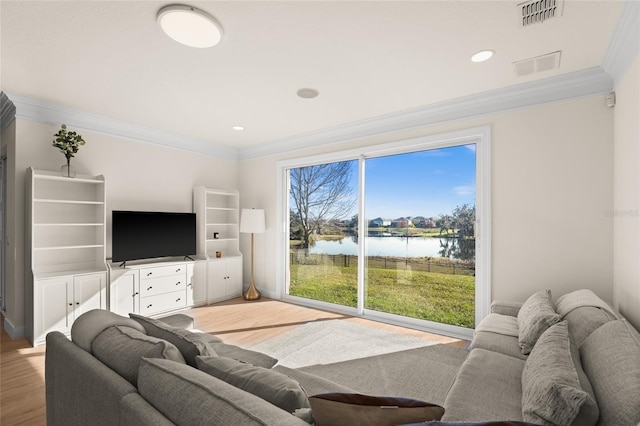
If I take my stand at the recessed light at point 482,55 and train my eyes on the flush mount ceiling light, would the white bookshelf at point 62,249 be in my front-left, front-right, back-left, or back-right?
front-right

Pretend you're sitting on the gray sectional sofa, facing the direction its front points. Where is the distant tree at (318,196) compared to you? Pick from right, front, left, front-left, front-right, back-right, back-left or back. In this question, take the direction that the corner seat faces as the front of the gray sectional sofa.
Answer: front

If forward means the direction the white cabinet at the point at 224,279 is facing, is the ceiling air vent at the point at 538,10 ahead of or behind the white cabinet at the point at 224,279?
ahead

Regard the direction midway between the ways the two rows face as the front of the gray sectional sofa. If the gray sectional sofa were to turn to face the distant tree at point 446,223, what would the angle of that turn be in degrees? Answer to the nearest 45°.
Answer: approximately 45° to its right

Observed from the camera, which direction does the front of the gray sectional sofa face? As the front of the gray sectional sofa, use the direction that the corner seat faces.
facing away from the viewer

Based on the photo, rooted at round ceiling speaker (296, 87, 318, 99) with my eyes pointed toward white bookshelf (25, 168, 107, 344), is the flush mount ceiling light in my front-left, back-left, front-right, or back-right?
front-left

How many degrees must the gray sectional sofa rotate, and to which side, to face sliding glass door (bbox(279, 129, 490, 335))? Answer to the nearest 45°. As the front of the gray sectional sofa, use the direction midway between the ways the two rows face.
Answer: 0° — it already faces it

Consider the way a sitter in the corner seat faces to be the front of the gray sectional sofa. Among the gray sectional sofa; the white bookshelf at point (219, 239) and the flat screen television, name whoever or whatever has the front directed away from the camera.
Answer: the gray sectional sofa

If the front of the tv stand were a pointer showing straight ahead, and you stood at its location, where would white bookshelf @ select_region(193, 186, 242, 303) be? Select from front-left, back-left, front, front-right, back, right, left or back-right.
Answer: left

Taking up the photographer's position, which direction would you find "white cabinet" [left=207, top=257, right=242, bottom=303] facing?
facing the viewer and to the right of the viewer

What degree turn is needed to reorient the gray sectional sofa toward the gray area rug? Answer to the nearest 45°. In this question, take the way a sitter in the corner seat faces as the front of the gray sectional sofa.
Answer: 0° — it already faces it

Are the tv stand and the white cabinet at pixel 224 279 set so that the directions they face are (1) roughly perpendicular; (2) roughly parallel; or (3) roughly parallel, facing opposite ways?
roughly parallel

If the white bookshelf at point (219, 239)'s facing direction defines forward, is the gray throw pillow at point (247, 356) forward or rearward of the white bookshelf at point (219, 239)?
forward

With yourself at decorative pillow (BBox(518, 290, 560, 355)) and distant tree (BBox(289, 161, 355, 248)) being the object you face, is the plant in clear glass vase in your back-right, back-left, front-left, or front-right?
front-left

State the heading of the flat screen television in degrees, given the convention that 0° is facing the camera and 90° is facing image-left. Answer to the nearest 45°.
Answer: approximately 315°

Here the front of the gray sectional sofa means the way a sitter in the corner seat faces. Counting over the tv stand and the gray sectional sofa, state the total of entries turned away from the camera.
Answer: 1

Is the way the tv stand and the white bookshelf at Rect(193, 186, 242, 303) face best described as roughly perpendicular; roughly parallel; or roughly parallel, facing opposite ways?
roughly parallel

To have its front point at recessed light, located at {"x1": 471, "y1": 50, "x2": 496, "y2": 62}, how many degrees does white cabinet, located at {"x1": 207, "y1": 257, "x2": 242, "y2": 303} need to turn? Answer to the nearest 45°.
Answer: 0° — it already faces it
